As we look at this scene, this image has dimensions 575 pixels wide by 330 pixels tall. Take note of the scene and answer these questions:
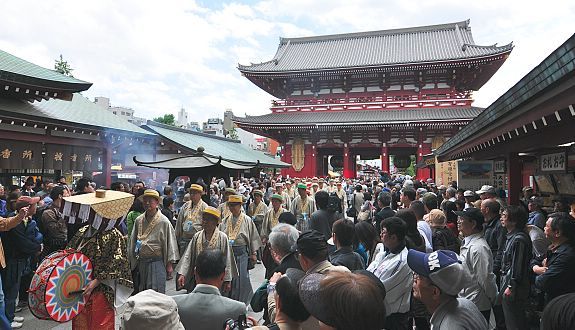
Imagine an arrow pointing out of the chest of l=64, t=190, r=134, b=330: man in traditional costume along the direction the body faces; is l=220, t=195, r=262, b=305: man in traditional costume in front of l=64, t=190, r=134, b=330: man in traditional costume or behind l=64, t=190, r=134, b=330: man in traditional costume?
behind

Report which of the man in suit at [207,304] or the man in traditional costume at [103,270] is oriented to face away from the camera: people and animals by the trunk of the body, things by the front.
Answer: the man in suit

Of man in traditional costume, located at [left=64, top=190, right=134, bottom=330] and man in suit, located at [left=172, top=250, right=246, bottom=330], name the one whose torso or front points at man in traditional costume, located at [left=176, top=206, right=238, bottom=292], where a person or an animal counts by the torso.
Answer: the man in suit

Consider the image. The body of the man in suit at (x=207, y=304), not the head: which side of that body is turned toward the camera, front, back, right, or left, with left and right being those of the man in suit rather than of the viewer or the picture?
back

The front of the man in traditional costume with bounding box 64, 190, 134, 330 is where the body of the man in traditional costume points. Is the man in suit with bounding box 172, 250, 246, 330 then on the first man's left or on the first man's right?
on the first man's left

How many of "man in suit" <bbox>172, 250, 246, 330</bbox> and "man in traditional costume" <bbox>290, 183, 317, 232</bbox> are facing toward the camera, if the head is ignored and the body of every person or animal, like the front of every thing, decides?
1

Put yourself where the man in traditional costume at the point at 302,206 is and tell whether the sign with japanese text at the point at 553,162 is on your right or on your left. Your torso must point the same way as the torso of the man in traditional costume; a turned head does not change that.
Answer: on your left

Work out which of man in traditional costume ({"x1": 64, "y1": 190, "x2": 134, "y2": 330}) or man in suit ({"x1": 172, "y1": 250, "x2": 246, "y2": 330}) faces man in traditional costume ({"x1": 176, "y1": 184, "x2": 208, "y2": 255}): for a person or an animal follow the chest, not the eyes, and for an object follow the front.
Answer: the man in suit

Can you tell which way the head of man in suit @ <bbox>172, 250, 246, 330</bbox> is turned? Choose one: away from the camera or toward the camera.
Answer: away from the camera
